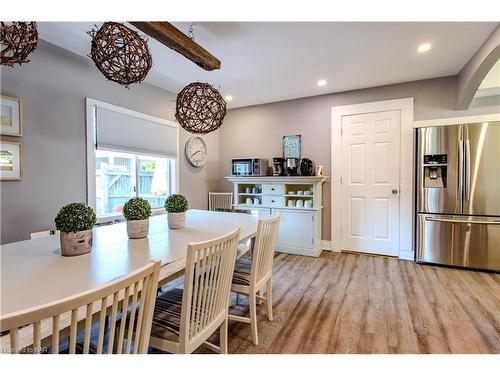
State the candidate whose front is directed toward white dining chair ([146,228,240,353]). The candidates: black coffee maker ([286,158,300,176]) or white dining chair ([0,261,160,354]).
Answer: the black coffee maker

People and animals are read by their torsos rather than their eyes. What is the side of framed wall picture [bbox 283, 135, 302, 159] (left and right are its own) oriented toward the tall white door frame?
left

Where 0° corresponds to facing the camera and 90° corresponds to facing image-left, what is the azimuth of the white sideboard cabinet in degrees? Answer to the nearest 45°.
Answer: approximately 0°

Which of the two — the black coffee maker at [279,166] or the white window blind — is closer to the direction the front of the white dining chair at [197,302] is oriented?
the white window blind

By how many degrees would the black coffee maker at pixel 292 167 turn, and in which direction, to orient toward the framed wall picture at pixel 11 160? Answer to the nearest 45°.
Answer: approximately 45° to its right

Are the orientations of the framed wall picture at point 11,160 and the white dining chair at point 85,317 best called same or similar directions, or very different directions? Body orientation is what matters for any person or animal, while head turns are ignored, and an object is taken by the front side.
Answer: very different directions

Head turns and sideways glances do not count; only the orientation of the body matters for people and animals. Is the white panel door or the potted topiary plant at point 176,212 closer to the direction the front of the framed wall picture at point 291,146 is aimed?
the potted topiary plant

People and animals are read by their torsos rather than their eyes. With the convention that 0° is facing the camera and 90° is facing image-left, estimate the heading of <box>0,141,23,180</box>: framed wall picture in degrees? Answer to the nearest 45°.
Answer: approximately 315°

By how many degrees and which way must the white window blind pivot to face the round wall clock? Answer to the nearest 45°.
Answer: approximately 90° to its left

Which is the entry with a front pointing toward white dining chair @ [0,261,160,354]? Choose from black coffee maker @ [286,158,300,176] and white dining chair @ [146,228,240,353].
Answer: the black coffee maker
